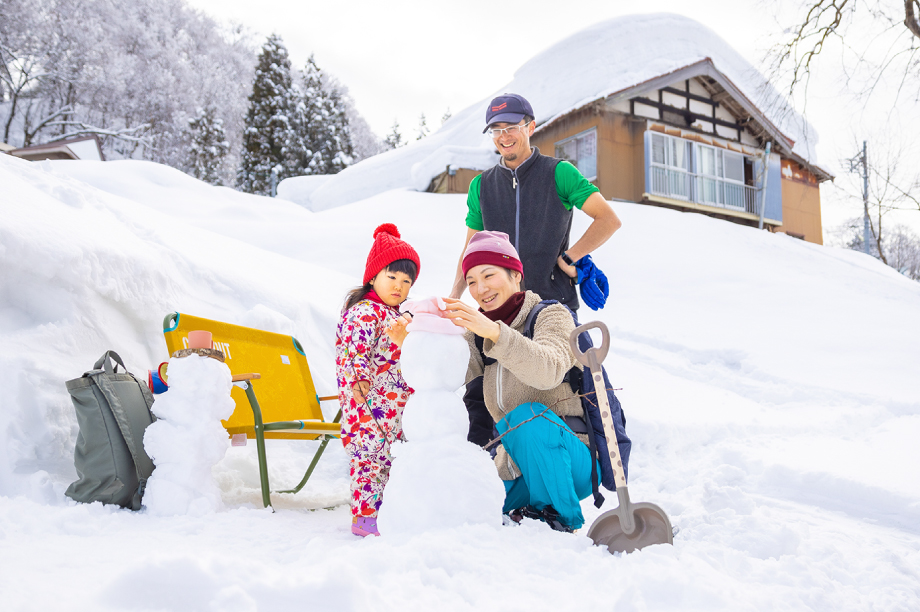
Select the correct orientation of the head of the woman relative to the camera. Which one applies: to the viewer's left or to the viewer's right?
to the viewer's left

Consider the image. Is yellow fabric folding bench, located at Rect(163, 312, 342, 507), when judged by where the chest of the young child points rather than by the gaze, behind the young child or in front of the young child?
behind

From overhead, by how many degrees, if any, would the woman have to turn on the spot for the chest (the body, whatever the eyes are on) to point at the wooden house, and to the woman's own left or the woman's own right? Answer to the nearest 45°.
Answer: approximately 135° to the woman's own right

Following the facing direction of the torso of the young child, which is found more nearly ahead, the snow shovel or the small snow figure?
the snow shovel

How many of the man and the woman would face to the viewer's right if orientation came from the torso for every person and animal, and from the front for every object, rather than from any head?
0

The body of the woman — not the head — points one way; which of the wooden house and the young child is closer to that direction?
the young child

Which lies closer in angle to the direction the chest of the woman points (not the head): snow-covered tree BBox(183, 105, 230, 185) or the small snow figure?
the small snow figure

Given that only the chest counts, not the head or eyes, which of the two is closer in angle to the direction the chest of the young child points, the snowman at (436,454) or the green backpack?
the snowman
